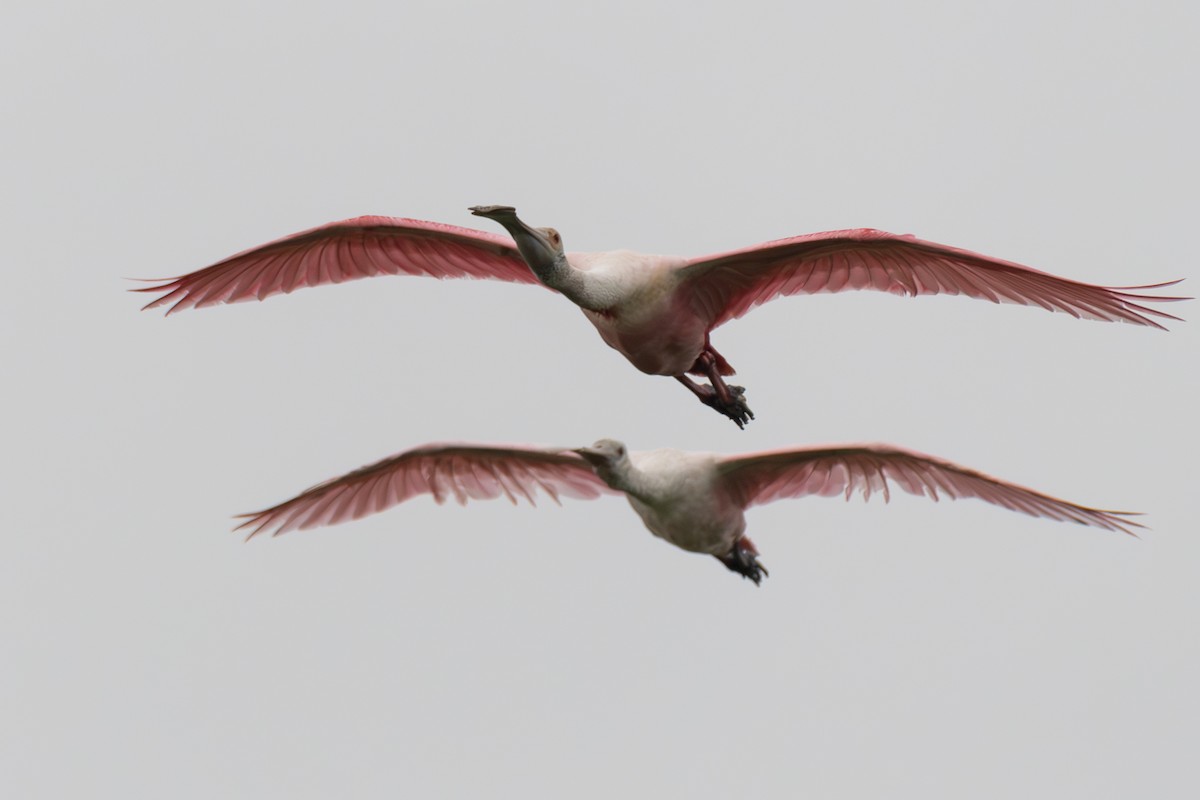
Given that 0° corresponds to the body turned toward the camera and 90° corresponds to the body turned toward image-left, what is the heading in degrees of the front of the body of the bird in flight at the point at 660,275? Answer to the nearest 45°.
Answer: approximately 45°

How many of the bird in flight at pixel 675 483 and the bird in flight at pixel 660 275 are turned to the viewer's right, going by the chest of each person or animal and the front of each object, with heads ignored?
0

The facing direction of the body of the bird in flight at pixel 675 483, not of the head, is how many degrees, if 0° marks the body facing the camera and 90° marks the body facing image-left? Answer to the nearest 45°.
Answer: approximately 45°
